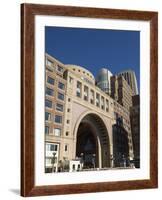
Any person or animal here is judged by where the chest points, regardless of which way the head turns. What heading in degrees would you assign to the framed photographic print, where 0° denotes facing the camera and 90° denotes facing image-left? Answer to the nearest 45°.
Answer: approximately 315°
